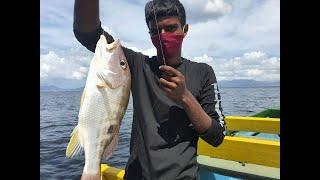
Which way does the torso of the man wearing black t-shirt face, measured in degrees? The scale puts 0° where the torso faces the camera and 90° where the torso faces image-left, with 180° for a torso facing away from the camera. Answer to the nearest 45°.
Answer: approximately 0°
